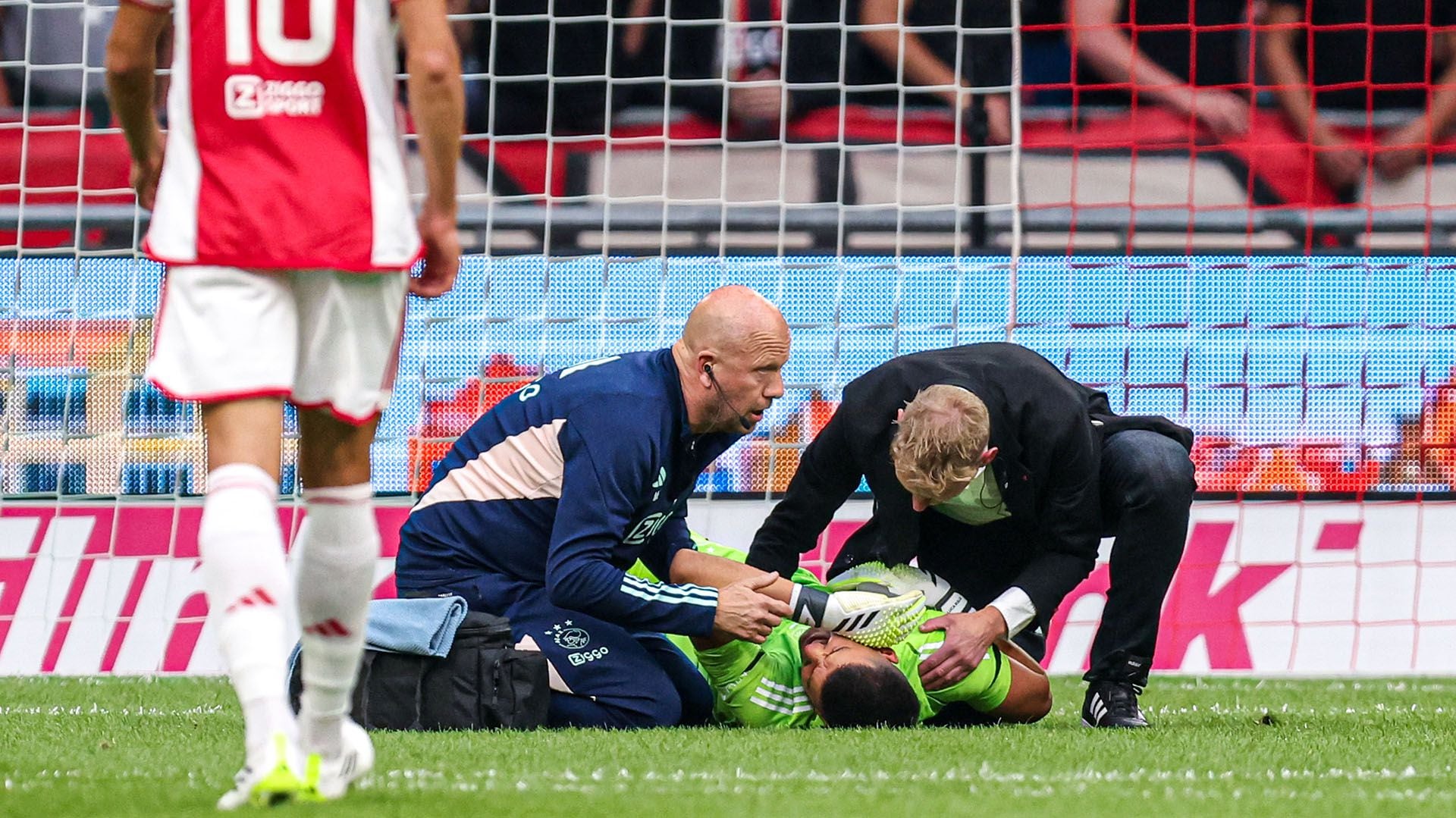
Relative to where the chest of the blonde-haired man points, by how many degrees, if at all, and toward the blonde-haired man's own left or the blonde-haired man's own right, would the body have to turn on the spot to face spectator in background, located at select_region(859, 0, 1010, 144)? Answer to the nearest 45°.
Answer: approximately 135° to the blonde-haired man's own right

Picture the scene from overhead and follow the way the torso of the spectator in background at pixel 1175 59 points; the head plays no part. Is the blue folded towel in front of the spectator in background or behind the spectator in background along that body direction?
in front

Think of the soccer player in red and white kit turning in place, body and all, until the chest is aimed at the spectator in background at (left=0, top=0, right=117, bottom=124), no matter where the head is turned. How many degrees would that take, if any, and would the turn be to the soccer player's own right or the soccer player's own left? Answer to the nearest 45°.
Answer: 0° — they already face them

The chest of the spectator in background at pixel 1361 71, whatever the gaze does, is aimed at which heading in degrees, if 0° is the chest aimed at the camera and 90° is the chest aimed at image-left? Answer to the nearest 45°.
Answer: approximately 0°

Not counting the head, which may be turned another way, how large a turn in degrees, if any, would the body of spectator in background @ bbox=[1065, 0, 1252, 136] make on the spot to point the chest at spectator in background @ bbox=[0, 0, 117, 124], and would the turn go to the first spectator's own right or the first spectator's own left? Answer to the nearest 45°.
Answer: approximately 45° to the first spectator's own right

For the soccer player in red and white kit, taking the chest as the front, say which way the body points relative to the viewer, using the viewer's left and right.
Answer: facing away from the viewer

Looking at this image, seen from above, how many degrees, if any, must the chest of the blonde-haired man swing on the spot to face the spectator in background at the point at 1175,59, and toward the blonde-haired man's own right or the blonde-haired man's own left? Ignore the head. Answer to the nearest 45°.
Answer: approximately 135° to the blonde-haired man's own right

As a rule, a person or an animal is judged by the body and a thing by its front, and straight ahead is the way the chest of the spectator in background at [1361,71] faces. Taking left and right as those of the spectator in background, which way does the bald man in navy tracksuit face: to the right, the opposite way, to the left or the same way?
to the left

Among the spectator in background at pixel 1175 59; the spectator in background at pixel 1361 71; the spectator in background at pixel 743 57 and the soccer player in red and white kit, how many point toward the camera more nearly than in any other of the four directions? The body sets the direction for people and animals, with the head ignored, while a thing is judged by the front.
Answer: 3

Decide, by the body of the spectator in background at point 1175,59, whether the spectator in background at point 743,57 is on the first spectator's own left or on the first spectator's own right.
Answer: on the first spectator's own right

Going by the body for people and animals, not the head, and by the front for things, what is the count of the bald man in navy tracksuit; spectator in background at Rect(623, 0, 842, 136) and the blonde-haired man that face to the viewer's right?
1

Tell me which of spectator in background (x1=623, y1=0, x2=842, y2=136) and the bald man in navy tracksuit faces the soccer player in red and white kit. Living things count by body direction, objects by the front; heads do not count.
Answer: the spectator in background

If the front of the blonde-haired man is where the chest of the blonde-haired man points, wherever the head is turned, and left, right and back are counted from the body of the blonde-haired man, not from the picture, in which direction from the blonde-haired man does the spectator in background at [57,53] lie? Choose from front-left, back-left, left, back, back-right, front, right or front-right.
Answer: right
